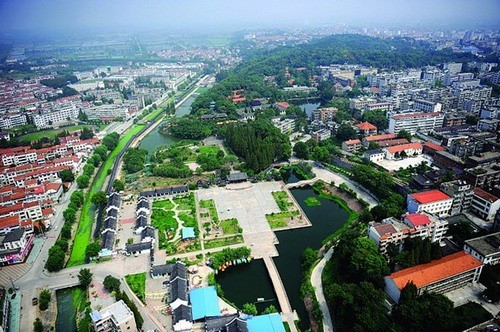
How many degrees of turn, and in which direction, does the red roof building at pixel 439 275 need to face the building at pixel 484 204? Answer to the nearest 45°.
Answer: approximately 135° to its left

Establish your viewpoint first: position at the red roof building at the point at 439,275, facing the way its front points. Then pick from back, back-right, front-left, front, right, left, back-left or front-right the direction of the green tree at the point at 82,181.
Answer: back-right

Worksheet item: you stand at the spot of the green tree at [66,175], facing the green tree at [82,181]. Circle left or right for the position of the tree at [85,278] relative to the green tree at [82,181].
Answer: right

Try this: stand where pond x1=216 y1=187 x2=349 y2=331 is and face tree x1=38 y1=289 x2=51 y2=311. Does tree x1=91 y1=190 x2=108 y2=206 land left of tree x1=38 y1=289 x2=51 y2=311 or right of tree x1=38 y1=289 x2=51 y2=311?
right

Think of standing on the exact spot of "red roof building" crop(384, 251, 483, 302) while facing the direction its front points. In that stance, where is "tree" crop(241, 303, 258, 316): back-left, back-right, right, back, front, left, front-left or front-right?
right

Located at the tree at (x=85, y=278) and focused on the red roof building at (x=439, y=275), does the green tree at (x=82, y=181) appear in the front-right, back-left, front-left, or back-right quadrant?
back-left

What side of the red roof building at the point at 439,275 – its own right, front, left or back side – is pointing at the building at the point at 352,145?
back

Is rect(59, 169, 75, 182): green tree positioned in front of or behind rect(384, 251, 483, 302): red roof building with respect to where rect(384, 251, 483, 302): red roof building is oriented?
behind

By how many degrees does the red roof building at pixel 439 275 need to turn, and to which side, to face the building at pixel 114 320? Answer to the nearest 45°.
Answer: approximately 90° to its right

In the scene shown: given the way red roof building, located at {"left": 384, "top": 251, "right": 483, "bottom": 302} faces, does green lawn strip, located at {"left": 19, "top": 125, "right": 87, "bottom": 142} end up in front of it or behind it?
behind

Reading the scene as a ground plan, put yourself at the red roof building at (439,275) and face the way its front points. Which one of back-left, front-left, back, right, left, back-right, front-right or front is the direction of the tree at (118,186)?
back-right

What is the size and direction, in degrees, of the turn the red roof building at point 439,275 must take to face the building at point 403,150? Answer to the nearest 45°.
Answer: approximately 135° to its left

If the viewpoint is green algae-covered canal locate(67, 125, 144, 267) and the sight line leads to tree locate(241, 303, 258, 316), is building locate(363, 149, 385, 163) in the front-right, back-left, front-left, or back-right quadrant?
front-left

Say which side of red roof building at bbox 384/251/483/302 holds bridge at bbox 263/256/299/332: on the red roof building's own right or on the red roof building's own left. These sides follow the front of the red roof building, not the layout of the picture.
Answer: on the red roof building's own right

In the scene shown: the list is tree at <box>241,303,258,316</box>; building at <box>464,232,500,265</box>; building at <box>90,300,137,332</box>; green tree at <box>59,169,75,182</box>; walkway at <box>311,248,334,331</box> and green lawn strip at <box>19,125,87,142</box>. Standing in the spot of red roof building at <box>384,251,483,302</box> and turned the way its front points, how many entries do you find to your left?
1

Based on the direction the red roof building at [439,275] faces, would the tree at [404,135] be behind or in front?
behind

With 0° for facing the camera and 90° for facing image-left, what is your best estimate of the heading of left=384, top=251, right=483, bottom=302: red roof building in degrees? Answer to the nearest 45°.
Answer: approximately 315°

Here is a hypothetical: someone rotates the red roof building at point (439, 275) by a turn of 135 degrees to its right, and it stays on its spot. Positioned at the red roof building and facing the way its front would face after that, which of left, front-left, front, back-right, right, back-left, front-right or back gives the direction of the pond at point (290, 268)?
front

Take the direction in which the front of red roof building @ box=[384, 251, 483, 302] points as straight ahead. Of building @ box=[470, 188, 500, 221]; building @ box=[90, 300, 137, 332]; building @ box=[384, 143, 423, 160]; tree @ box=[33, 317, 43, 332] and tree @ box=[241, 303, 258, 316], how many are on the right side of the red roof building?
3
